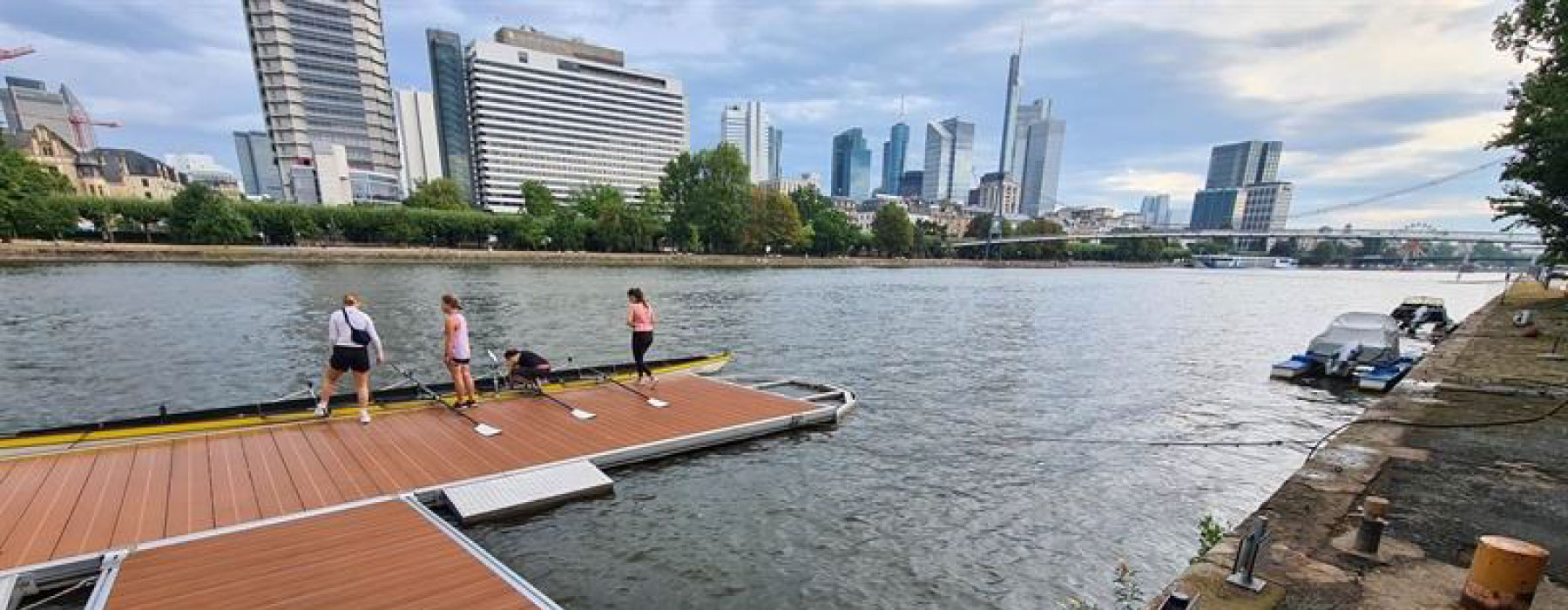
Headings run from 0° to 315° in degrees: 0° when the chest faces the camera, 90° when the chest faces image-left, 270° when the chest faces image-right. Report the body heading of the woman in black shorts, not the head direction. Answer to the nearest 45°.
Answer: approximately 180°

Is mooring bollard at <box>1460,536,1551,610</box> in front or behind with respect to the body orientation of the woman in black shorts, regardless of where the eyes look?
behind

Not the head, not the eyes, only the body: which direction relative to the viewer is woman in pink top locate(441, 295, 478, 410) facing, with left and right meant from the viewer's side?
facing away from the viewer and to the left of the viewer
